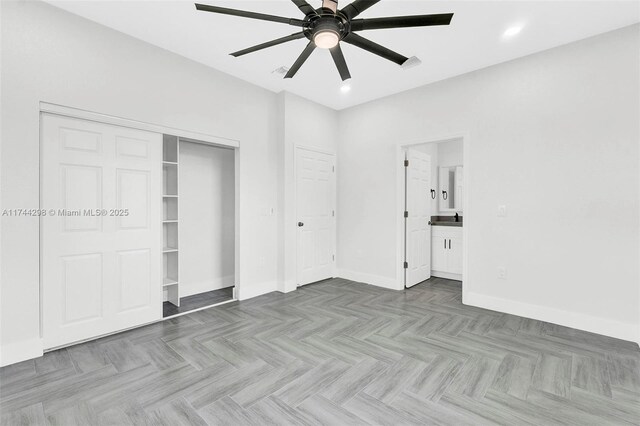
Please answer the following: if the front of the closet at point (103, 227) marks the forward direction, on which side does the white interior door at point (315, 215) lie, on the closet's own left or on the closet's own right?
on the closet's own left

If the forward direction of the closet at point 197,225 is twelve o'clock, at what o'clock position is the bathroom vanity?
The bathroom vanity is roughly at 11 o'clock from the closet.

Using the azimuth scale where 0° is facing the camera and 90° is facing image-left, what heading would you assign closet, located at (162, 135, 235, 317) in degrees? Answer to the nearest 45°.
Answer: approximately 315°

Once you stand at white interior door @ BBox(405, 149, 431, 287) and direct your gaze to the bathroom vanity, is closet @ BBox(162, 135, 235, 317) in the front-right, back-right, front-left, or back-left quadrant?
back-left

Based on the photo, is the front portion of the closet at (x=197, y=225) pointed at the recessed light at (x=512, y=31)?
yes

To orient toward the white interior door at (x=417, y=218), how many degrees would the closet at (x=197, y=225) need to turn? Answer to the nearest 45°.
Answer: approximately 45° to its left
